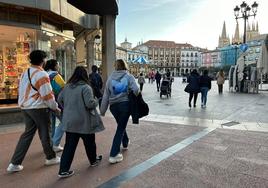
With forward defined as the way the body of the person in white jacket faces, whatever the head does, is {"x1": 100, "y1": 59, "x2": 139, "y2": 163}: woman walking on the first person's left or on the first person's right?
on the first person's right

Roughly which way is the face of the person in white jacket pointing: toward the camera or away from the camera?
away from the camera

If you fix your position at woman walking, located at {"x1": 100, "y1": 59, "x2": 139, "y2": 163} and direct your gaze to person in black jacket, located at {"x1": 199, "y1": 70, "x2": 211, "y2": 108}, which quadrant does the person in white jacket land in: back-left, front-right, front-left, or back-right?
back-left

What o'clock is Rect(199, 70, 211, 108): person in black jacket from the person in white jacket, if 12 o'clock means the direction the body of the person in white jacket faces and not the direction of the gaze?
The person in black jacket is roughly at 12 o'clock from the person in white jacket.

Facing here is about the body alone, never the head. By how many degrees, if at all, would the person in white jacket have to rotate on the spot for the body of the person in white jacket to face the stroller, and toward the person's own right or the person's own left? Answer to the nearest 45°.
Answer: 0° — they already face it

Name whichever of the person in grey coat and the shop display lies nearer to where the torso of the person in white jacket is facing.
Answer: the shop display

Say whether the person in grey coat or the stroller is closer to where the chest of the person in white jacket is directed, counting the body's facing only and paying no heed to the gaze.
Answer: the stroller

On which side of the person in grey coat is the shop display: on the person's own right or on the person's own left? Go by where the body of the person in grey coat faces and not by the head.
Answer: on the person's own left

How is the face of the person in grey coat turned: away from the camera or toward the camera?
away from the camera
